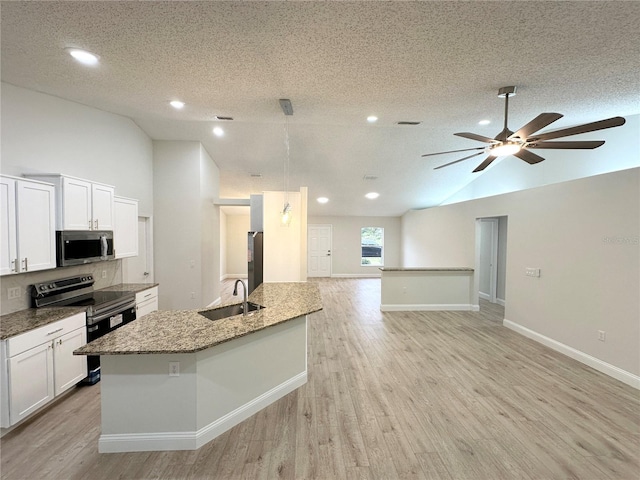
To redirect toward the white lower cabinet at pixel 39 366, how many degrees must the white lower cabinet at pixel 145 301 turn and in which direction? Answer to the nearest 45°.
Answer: approximately 90° to its right

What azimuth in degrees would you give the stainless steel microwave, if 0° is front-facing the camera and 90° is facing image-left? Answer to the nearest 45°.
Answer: approximately 315°

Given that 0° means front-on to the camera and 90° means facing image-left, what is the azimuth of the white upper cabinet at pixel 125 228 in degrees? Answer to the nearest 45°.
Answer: approximately 315°

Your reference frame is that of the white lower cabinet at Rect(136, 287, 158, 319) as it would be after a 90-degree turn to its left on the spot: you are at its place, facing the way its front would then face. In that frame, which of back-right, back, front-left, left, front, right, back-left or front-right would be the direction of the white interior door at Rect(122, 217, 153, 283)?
front-left

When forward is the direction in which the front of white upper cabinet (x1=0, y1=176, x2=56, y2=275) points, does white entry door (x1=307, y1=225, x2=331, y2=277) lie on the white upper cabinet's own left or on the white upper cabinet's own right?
on the white upper cabinet's own left

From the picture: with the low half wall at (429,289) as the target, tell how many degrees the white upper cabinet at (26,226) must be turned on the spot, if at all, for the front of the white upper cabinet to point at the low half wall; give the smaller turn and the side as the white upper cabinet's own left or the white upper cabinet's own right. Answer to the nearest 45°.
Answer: approximately 45° to the white upper cabinet's own left

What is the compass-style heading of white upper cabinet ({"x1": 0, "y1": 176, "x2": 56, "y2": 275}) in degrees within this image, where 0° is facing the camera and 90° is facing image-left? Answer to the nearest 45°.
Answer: approximately 315°

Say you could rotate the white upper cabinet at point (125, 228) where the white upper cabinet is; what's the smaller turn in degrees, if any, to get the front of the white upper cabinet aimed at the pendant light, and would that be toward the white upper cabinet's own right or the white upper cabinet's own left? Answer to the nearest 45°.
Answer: approximately 45° to the white upper cabinet's own left
